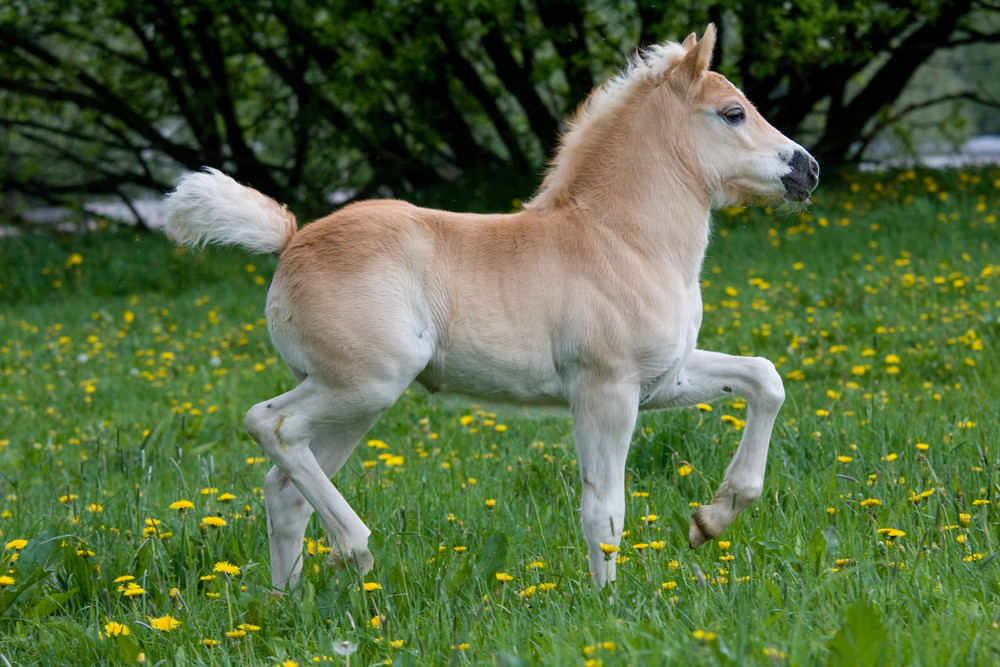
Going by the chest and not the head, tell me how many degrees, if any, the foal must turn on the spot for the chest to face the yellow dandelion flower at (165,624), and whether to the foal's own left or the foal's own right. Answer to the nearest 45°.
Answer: approximately 135° to the foal's own right

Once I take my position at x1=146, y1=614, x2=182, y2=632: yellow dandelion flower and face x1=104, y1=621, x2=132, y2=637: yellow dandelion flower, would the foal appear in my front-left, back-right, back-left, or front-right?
back-right

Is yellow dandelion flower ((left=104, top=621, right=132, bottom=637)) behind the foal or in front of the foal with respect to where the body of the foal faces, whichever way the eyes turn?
behind

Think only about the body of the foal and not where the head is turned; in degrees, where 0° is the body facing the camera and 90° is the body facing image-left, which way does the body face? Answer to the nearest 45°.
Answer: approximately 270°
